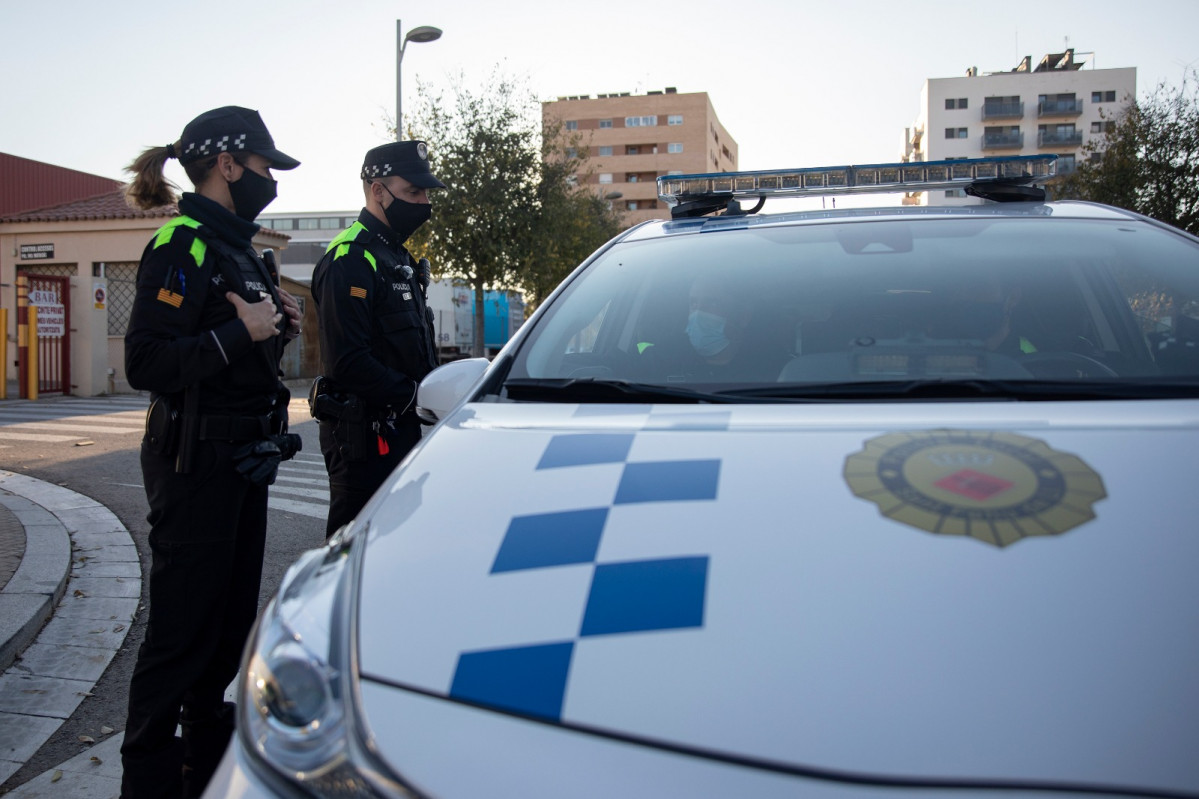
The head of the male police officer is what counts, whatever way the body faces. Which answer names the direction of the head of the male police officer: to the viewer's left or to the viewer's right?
to the viewer's right

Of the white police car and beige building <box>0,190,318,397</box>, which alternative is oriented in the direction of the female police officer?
the beige building

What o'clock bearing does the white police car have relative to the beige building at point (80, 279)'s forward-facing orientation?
The white police car is roughly at 12 o'clock from the beige building.

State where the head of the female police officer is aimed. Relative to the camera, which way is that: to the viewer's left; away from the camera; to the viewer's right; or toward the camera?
to the viewer's right

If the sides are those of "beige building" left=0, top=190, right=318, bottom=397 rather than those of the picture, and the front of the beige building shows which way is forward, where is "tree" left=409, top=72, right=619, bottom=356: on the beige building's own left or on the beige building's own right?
on the beige building's own left

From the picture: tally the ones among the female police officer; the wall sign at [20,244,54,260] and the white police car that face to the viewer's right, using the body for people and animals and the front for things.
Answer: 1

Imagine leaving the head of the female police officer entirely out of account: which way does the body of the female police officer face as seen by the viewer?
to the viewer's right
